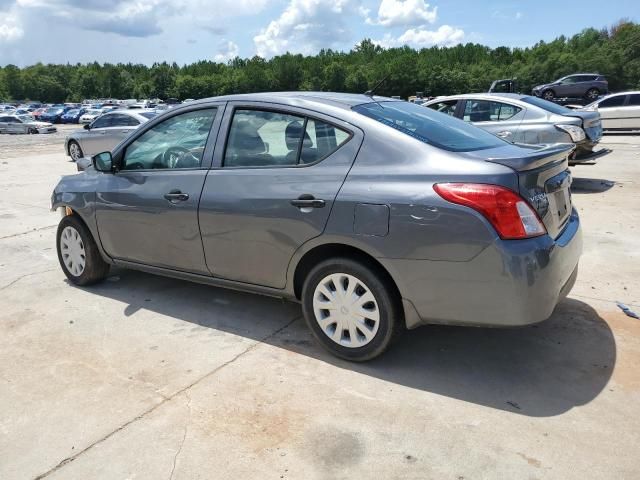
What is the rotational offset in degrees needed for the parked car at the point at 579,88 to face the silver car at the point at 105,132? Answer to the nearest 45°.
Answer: approximately 45° to its left

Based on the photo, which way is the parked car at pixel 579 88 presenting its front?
to the viewer's left

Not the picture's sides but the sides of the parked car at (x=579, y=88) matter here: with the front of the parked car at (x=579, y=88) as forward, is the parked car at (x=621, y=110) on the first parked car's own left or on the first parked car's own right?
on the first parked car's own left

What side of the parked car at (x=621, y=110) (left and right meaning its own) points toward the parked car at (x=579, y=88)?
right

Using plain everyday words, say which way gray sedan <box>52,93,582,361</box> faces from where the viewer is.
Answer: facing away from the viewer and to the left of the viewer

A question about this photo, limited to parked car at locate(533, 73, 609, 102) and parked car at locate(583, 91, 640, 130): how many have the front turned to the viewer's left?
2

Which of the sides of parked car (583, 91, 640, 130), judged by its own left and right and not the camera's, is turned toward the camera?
left
